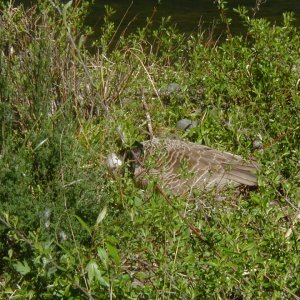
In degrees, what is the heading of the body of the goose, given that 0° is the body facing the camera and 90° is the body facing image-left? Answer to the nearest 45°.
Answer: approximately 90°
